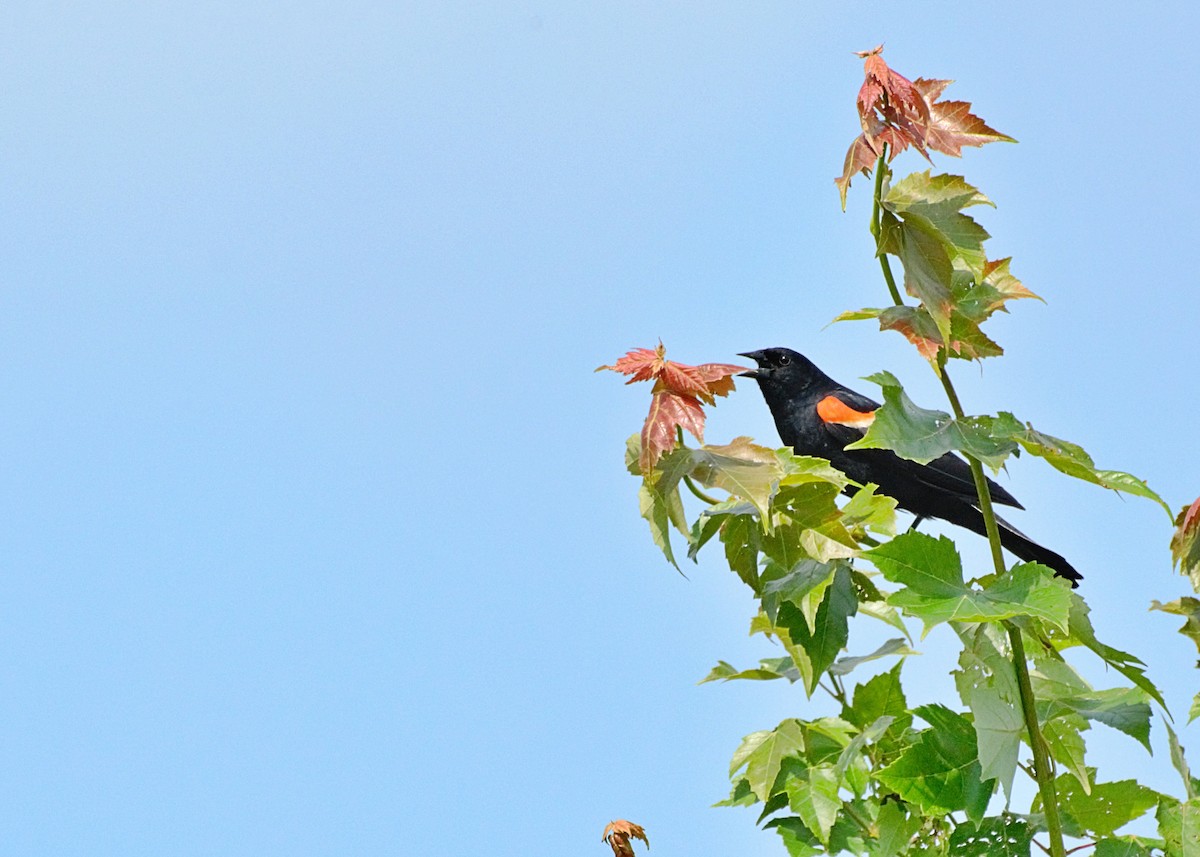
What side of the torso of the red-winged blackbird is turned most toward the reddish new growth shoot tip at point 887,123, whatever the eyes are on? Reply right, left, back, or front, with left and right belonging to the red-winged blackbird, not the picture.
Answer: left

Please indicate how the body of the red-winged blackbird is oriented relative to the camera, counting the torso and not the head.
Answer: to the viewer's left

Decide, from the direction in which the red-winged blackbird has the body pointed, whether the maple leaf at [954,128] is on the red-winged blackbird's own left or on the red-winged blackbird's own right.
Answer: on the red-winged blackbird's own left

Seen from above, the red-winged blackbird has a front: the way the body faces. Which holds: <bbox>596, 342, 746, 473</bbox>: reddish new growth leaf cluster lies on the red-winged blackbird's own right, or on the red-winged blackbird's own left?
on the red-winged blackbird's own left

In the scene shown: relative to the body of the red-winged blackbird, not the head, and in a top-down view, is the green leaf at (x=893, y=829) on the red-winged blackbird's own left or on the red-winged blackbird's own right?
on the red-winged blackbird's own left

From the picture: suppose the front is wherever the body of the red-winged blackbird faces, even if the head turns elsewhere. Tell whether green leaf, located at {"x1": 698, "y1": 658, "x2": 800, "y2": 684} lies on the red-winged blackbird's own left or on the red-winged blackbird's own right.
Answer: on the red-winged blackbird's own left
